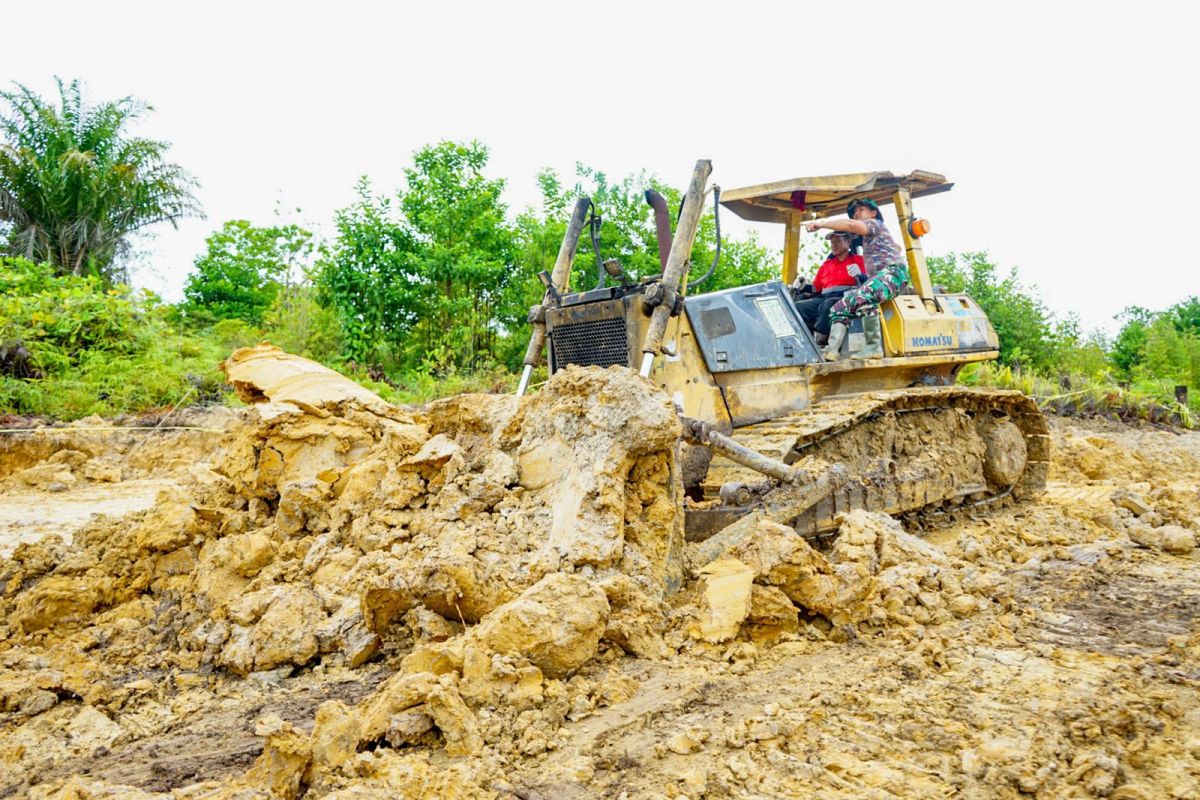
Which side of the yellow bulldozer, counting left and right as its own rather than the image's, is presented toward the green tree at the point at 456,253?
right

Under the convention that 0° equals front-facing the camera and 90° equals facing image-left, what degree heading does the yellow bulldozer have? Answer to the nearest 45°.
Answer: approximately 45°

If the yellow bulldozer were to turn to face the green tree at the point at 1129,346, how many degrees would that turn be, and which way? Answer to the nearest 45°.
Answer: approximately 180°

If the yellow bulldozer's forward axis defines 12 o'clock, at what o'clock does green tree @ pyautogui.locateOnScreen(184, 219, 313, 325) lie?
The green tree is roughly at 3 o'clock from the yellow bulldozer.

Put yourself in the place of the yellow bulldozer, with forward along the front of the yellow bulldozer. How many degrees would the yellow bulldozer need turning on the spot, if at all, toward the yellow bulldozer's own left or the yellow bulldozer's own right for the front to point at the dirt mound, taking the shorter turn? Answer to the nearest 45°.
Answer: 0° — it already faces it

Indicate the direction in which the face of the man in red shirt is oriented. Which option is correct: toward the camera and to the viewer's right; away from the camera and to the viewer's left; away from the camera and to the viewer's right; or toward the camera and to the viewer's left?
toward the camera and to the viewer's left

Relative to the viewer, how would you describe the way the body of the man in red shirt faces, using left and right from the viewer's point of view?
facing the viewer and to the left of the viewer

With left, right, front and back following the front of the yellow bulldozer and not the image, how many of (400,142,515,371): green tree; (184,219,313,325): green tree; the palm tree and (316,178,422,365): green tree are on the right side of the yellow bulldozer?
4

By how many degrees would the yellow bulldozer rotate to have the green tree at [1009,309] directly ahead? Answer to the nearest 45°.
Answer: approximately 135° to its right

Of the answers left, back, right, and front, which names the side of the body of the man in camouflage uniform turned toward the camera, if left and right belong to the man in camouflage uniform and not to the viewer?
left

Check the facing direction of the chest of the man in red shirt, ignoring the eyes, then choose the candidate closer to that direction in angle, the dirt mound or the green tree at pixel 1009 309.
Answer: the dirt mound

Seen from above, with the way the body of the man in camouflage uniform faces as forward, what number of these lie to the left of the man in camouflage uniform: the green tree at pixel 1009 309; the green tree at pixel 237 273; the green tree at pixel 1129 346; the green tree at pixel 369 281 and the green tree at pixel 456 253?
0

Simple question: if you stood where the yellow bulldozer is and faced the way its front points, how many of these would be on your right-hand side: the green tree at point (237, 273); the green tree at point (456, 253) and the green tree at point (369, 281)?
3

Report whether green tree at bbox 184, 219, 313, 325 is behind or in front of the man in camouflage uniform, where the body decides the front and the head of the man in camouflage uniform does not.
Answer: in front

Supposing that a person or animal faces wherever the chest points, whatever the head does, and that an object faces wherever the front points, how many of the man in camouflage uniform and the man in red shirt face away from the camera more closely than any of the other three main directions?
0

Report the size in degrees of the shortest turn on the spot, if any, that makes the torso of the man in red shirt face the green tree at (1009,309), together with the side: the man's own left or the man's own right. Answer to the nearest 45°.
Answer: approximately 135° to the man's own right
